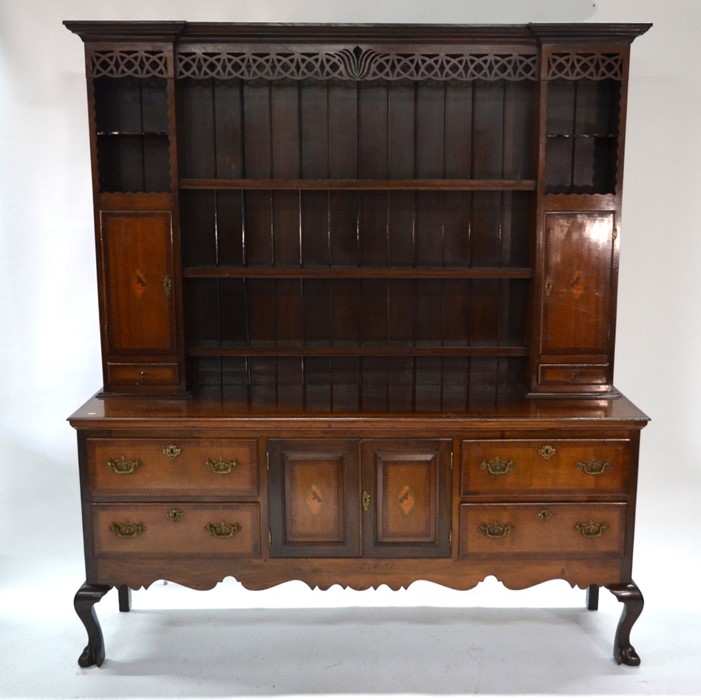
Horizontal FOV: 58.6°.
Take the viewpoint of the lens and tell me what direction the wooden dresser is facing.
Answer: facing the viewer
